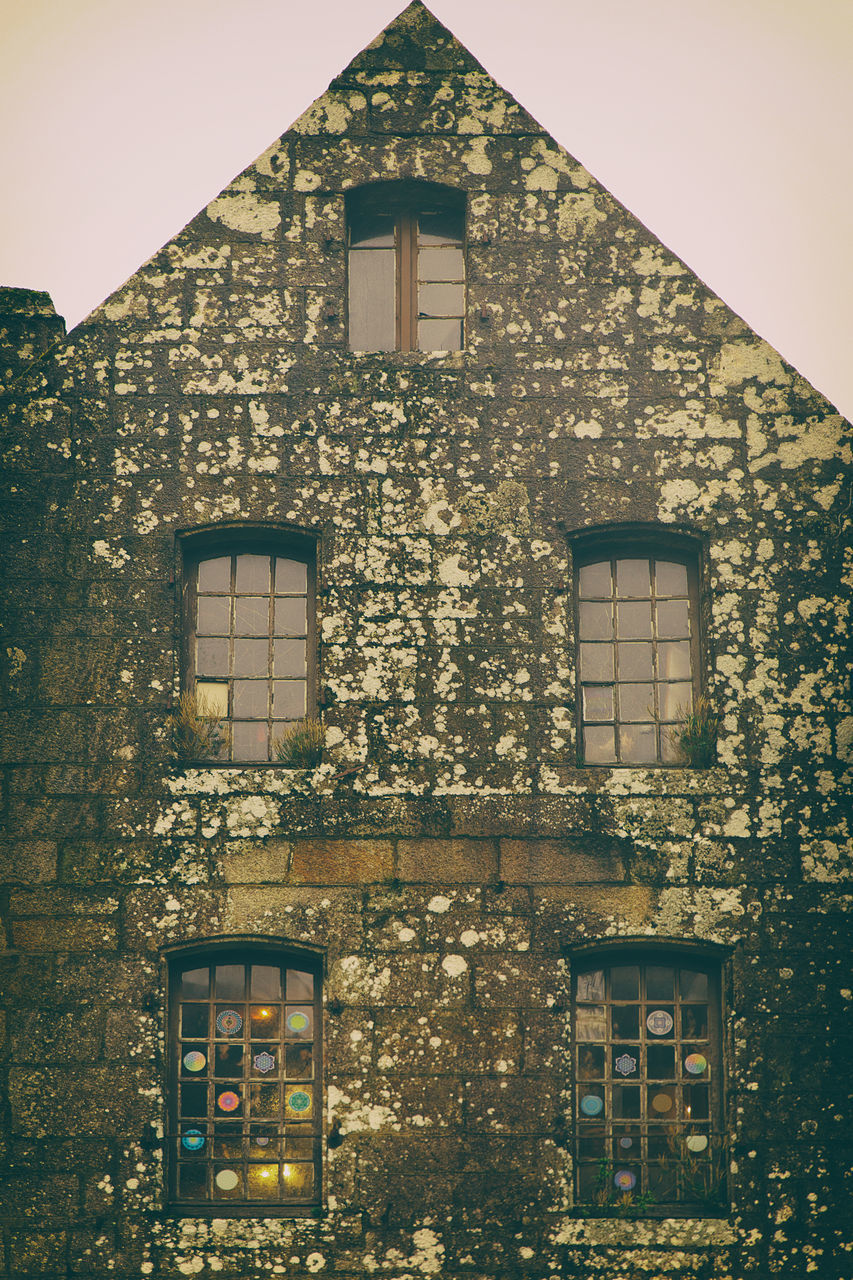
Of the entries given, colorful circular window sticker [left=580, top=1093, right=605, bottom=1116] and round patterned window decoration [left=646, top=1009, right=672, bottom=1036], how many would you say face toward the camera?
2

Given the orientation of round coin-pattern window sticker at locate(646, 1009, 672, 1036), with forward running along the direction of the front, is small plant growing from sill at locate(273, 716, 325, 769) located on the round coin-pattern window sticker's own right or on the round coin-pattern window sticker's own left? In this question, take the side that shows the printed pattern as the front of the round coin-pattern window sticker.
on the round coin-pattern window sticker's own right

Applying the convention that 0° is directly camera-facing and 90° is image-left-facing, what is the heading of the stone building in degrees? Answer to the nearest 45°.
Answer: approximately 0°

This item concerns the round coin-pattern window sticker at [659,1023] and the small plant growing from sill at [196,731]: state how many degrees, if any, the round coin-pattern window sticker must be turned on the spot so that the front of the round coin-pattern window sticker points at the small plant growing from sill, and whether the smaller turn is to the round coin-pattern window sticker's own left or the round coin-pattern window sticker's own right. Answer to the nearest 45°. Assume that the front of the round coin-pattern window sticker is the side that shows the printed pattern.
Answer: approximately 90° to the round coin-pattern window sticker's own right

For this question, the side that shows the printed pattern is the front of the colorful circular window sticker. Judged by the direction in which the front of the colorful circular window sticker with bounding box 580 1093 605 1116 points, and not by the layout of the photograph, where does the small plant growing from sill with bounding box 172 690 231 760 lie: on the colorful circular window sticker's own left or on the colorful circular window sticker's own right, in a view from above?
on the colorful circular window sticker's own right
